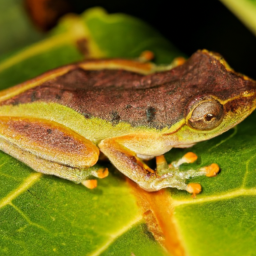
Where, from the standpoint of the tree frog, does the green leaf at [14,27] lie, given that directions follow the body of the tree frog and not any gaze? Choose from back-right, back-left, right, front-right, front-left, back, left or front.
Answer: back-left

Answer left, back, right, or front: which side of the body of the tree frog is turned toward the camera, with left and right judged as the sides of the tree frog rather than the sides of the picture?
right
